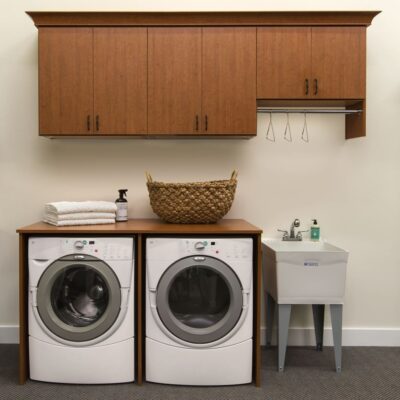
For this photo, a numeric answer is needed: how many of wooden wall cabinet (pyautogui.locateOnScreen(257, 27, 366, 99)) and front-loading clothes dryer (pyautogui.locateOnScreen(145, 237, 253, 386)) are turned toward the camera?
2

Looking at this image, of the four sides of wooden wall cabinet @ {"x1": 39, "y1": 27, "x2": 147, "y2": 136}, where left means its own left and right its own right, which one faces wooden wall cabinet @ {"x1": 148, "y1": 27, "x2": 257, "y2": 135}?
left

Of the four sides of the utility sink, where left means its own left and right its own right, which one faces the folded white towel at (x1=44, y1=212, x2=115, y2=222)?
right

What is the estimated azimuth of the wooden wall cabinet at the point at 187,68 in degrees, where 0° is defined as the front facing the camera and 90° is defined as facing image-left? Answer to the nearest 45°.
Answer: approximately 0°

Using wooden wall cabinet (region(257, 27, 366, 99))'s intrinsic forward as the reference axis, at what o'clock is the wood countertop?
The wood countertop is roughly at 2 o'clock from the wooden wall cabinet.

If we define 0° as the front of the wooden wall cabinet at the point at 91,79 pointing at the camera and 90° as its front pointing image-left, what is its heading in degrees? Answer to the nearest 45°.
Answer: approximately 0°
